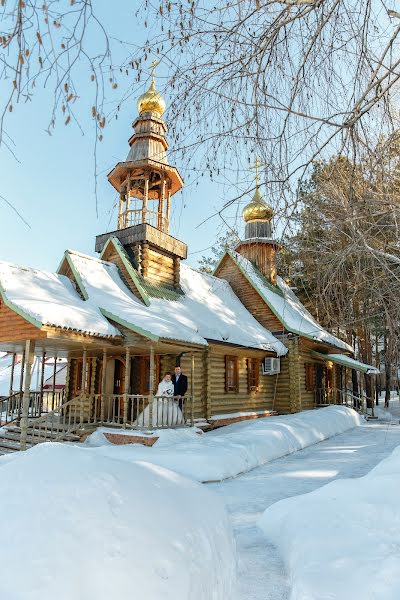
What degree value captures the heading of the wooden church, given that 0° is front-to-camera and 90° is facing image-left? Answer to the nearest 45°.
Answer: approximately 45°
